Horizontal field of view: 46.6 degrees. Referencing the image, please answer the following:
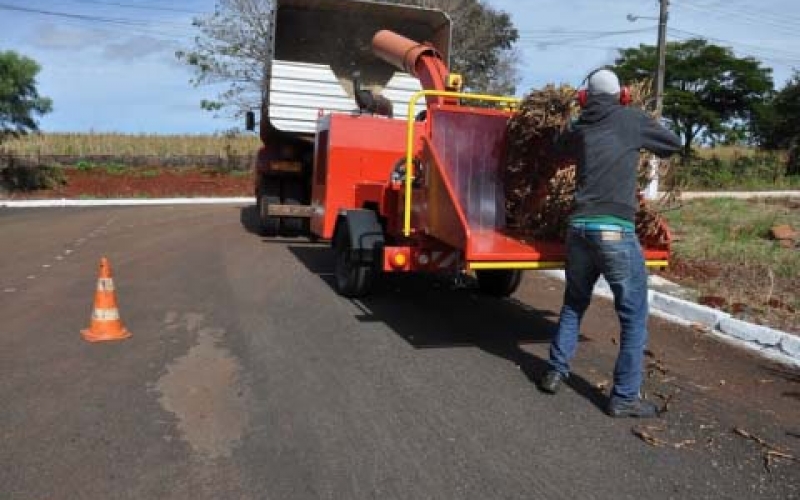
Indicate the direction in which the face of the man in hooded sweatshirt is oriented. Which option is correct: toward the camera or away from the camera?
away from the camera

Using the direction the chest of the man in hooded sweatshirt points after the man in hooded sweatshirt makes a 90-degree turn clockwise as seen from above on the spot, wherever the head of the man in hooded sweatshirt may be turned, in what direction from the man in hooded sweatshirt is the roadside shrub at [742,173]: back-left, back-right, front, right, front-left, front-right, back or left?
left

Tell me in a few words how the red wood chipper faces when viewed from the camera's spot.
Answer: facing away from the viewer and to the left of the viewer

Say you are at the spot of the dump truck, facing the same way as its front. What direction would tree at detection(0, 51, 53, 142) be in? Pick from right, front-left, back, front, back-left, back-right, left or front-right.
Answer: front-left

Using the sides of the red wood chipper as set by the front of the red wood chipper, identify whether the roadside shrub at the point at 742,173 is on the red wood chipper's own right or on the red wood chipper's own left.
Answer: on the red wood chipper's own right

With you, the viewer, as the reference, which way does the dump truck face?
facing away from the viewer

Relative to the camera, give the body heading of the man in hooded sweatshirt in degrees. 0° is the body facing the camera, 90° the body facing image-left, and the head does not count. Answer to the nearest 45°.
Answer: approximately 180°

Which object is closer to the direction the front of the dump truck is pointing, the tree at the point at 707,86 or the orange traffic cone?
the tree

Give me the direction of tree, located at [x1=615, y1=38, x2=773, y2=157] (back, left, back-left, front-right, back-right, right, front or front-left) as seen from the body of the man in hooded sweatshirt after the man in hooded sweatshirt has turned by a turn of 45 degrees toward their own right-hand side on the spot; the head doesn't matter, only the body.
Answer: front-left

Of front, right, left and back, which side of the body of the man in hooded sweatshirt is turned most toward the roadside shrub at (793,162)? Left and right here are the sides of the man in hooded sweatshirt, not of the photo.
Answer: front

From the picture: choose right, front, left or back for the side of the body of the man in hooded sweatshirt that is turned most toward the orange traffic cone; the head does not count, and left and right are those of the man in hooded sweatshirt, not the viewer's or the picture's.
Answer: left

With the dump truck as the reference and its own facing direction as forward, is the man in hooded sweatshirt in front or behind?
behind

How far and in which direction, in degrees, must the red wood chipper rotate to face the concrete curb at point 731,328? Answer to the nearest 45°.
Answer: approximately 135° to its right

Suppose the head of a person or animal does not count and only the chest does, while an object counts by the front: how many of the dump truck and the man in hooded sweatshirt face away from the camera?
2

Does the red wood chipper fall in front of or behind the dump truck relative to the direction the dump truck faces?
behind

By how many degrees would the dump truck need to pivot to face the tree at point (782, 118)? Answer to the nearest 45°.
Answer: approximately 45° to its right

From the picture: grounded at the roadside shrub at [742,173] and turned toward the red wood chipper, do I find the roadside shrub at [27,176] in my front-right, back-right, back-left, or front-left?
front-right
